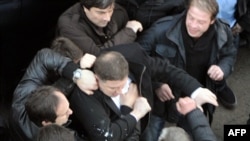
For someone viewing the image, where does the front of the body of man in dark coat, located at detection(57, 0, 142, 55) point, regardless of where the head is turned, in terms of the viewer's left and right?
facing the viewer and to the right of the viewer
